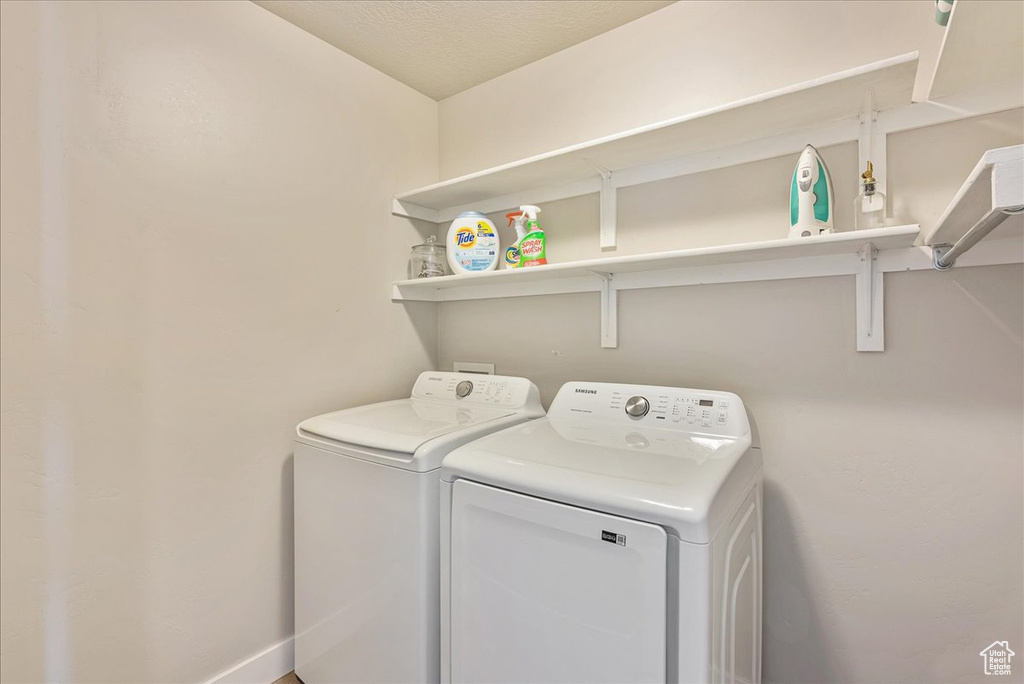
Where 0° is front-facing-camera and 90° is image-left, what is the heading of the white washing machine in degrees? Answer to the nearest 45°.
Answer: approximately 45°

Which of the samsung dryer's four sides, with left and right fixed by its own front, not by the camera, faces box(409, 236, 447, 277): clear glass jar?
right

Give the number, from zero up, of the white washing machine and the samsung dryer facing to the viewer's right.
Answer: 0

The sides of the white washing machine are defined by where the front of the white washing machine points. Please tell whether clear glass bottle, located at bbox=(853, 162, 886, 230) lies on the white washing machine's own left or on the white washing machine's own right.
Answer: on the white washing machine's own left

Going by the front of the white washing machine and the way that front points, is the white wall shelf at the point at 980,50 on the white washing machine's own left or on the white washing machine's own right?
on the white washing machine's own left

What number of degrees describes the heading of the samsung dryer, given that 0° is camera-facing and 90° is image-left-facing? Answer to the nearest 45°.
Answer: approximately 45°
